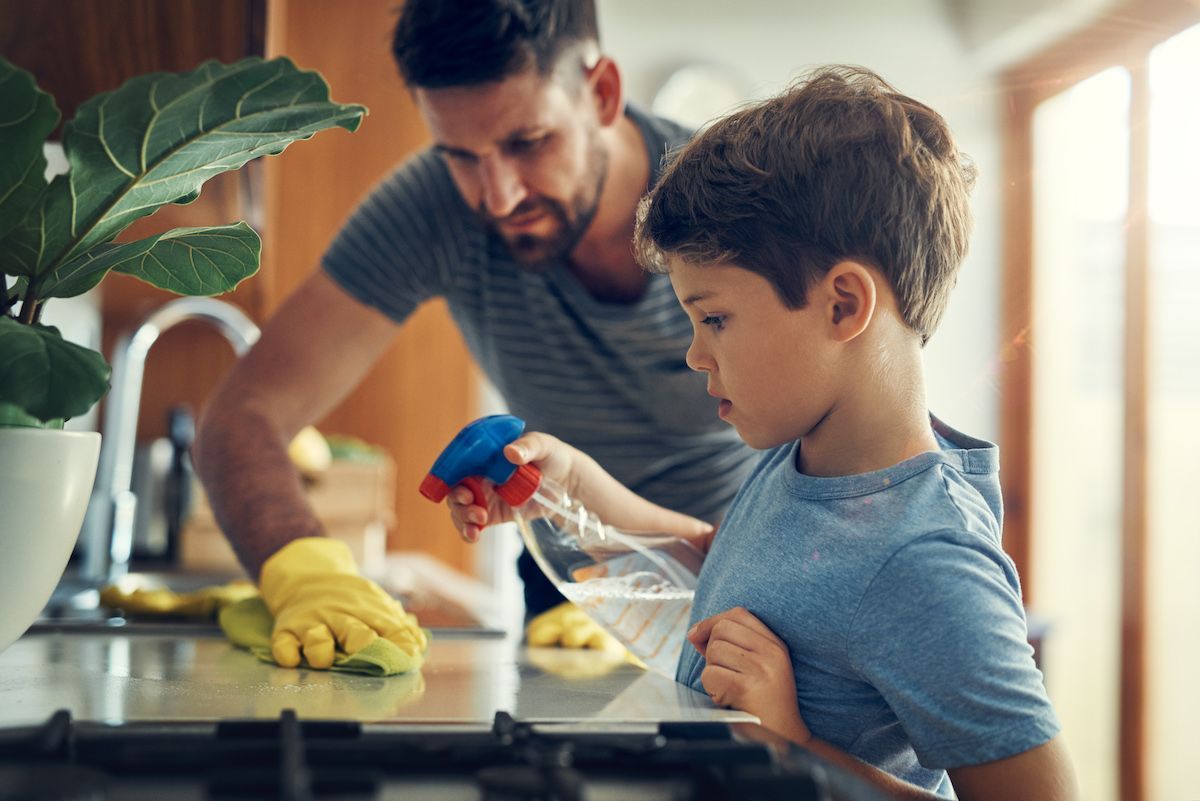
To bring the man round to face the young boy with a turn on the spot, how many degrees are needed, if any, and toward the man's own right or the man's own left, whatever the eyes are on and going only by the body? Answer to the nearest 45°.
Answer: approximately 45° to the man's own left

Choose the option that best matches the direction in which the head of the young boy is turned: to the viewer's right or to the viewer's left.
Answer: to the viewer's left

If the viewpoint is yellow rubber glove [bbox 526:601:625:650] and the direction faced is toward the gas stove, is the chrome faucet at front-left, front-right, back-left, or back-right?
back-right

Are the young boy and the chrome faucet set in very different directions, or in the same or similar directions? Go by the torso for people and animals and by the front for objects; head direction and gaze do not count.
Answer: very different directions

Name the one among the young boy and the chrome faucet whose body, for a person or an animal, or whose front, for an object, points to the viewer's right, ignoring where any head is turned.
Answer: the chrome faucet

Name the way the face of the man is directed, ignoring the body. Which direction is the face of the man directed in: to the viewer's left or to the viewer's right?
to the viewer's left

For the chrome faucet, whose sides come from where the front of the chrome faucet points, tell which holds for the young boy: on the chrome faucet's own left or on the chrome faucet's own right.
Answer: on the chrome faucet's own right

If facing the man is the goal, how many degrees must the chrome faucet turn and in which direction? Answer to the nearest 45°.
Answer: approximately 45° to its right

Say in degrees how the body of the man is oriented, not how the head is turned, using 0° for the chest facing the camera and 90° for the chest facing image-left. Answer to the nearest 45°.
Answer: approximately 45°

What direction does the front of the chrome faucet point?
to the viewer's right
